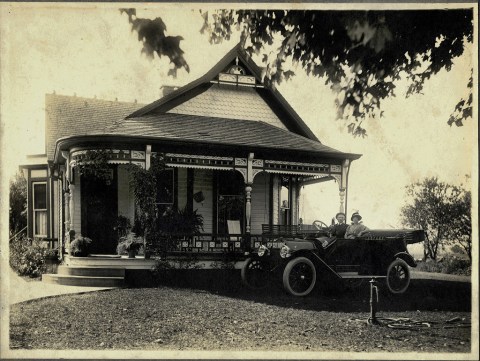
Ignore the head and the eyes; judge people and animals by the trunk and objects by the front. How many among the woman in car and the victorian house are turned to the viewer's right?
0

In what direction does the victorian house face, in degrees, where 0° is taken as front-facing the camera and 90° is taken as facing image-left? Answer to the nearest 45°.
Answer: approximately 0°

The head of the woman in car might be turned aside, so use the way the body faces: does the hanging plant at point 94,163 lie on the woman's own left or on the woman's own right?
on the woman's own right

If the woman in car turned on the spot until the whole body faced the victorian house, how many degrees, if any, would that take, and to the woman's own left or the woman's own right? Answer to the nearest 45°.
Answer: approximately 90° to the woman's own right

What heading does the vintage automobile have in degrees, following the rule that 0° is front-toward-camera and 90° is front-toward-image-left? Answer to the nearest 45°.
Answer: approximately 45°

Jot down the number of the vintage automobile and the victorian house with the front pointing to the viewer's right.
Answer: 0
